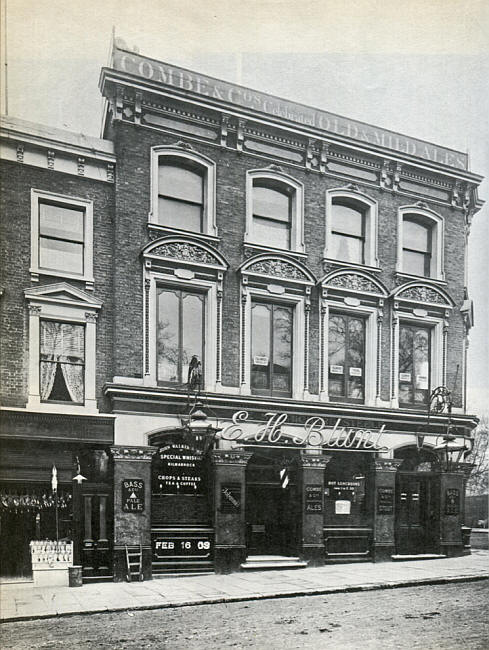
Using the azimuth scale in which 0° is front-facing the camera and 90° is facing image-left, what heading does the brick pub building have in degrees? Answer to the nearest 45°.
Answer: approximately 315°

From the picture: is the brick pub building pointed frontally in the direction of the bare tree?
no
